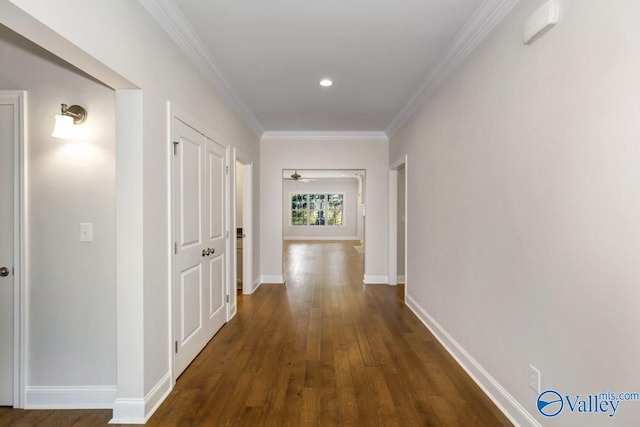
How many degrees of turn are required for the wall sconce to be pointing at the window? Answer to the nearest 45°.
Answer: approximately 180°

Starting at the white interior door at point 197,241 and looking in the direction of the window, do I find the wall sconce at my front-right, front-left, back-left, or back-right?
back-left

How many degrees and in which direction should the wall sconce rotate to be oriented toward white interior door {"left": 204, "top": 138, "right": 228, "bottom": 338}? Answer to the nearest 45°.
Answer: approximately 180°

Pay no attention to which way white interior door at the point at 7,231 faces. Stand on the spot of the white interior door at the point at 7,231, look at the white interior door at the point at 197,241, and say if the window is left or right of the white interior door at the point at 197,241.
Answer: left

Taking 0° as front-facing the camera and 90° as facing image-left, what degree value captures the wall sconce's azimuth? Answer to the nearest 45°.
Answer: approximately 45°
